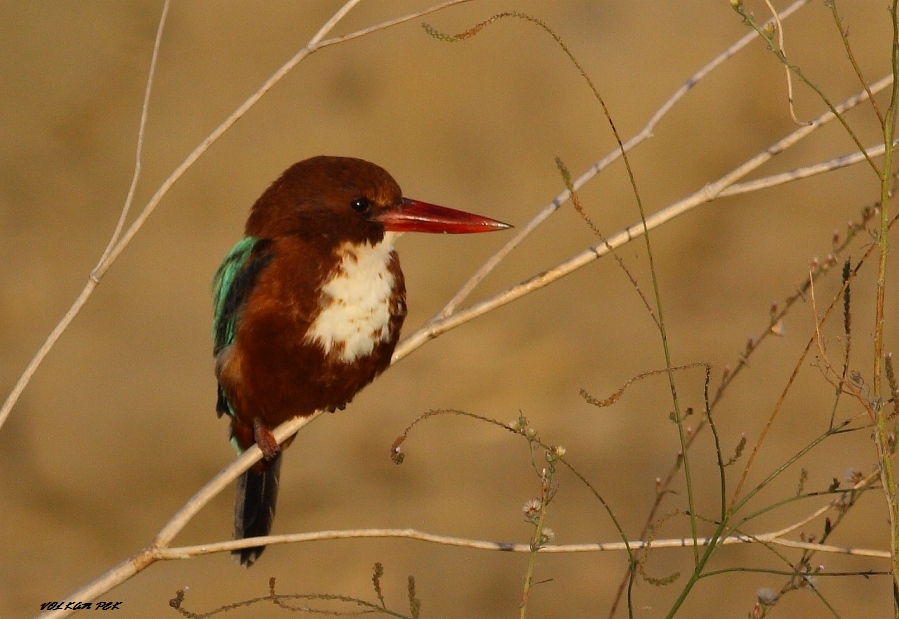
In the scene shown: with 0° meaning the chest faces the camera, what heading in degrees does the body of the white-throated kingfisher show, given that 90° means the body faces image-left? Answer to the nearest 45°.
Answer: approximately 315°
